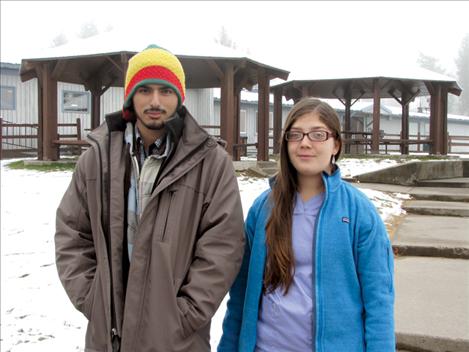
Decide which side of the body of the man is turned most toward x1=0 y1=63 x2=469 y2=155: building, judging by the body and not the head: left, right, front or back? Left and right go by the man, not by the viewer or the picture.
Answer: back

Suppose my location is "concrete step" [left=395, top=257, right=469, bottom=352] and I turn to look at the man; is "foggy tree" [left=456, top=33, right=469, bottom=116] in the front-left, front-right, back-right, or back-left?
back-right

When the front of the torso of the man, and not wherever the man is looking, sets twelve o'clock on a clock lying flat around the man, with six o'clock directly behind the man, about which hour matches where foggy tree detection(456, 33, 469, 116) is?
The foggy tree is roughly at 7 o'clock from the man.

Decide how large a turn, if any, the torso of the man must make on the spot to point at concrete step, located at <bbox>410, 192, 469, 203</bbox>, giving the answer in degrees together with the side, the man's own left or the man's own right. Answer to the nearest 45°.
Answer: approximately 135° to the man's own left

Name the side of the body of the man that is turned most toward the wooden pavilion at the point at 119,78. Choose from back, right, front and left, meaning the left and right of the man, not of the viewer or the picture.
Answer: back

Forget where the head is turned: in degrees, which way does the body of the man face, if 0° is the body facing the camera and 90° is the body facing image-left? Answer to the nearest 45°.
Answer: approximately 0°

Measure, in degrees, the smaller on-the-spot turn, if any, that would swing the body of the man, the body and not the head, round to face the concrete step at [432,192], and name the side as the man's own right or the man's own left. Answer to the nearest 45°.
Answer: approximately 135° to the man's own left
